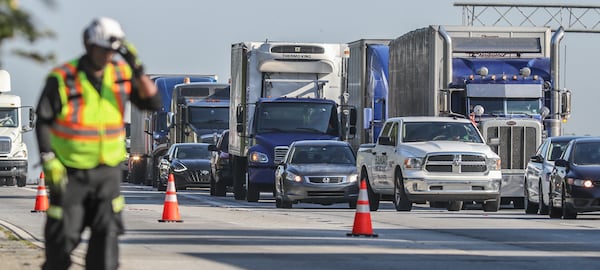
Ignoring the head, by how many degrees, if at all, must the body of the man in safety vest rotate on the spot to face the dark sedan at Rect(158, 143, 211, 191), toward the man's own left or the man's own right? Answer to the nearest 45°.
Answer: approximately 135° to the man's own left

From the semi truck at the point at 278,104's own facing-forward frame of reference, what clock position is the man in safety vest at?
The man in safety vest is roughly at 12 o'clock from the semi truck.

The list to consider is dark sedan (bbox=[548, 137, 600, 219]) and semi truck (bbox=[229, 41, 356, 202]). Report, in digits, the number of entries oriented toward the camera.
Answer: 2

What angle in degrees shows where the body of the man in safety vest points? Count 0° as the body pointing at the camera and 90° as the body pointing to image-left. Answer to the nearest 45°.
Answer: approximately 315°
